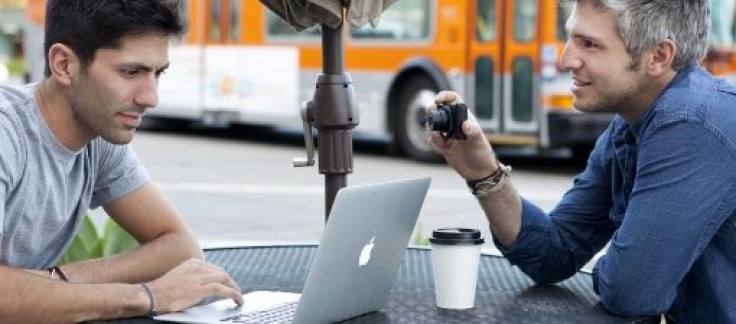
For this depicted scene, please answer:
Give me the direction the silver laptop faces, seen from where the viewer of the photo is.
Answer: facing away from the viewer and to the left of the viewer

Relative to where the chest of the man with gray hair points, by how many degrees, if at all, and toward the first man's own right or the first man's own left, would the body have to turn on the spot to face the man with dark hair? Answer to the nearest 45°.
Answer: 0° — they already face them

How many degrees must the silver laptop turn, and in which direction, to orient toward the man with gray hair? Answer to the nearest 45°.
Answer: approximately 135° to its right

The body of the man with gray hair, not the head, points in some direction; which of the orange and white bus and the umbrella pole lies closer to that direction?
the umbrella pole

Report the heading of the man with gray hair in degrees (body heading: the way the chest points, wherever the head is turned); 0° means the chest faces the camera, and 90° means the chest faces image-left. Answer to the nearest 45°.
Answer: approximately 90°
